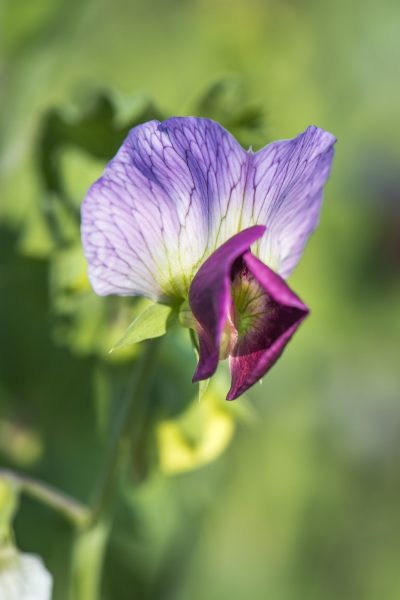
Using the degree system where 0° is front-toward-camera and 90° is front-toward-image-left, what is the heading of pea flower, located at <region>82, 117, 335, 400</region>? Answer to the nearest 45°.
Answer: approximately 315°
